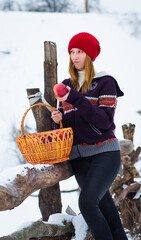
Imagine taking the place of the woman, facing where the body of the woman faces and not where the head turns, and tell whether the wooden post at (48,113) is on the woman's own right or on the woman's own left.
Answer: on the woman's own right

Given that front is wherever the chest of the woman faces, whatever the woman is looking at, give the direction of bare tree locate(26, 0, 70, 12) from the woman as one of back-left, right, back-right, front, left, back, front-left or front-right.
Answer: back-right

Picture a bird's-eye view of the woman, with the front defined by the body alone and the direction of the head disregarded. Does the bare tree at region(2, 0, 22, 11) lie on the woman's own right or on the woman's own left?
on the woman's own right

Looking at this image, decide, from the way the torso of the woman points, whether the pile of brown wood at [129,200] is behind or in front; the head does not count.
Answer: behind

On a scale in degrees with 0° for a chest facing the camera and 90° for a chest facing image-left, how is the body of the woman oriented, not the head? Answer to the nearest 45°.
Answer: approximately 45°
